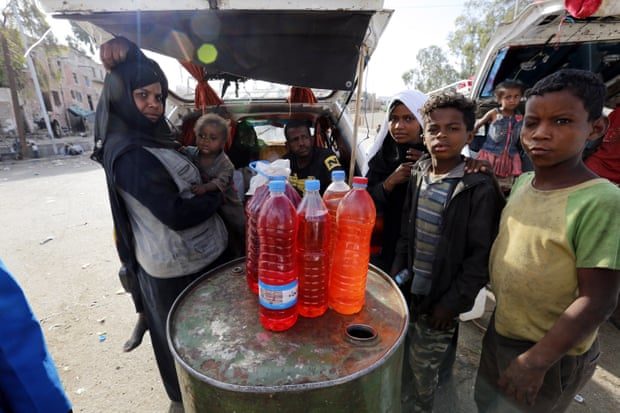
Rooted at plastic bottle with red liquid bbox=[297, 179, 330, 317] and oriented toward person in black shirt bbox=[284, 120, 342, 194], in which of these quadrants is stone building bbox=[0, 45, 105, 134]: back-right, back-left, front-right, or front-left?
front-left

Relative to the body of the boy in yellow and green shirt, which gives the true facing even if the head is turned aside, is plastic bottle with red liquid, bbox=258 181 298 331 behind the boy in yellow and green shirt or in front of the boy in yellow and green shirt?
in front

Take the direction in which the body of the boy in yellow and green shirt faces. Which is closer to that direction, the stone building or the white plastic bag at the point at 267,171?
the white plastic bag

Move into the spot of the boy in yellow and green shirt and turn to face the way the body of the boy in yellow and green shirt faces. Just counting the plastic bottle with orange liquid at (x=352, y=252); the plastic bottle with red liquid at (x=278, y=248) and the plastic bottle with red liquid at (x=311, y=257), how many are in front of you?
3

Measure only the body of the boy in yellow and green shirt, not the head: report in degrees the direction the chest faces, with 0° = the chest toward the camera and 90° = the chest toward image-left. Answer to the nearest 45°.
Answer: approximately 45°

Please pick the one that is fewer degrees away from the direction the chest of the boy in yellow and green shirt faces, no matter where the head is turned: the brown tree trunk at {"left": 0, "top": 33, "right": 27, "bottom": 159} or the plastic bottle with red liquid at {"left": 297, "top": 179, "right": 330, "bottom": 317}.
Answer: the plastic bottle with red liquid

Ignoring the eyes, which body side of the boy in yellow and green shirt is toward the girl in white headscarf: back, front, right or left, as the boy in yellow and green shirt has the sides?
right
